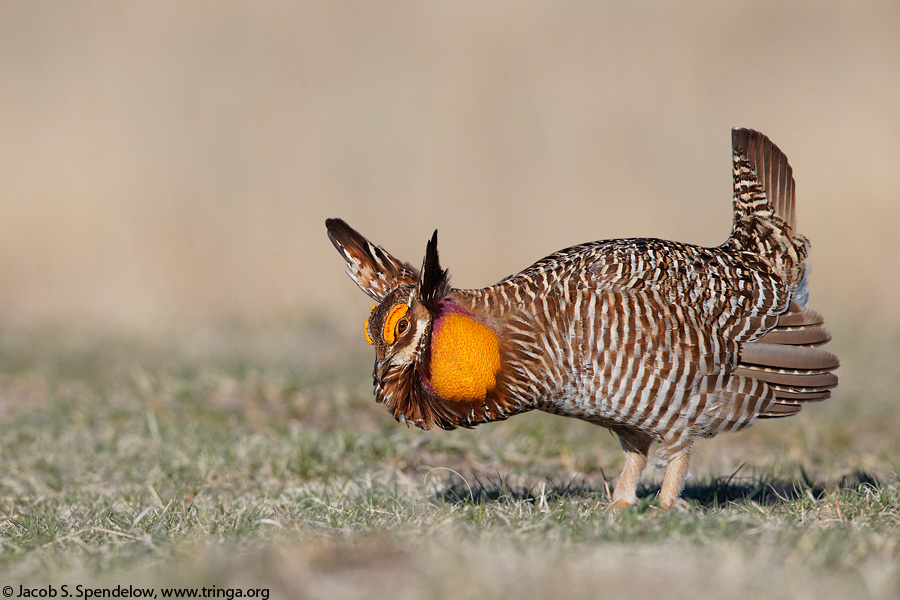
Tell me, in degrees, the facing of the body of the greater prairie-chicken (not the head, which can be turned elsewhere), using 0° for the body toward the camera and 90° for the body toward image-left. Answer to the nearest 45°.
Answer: approximately 90°
